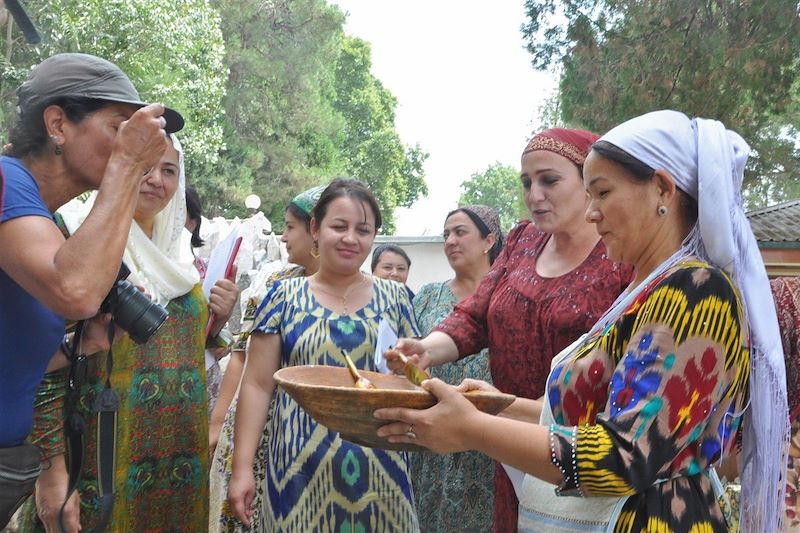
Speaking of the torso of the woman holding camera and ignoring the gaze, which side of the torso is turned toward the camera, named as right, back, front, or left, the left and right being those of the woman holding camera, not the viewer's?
right

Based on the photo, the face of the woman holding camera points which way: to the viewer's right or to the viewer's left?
to the viewer's right
